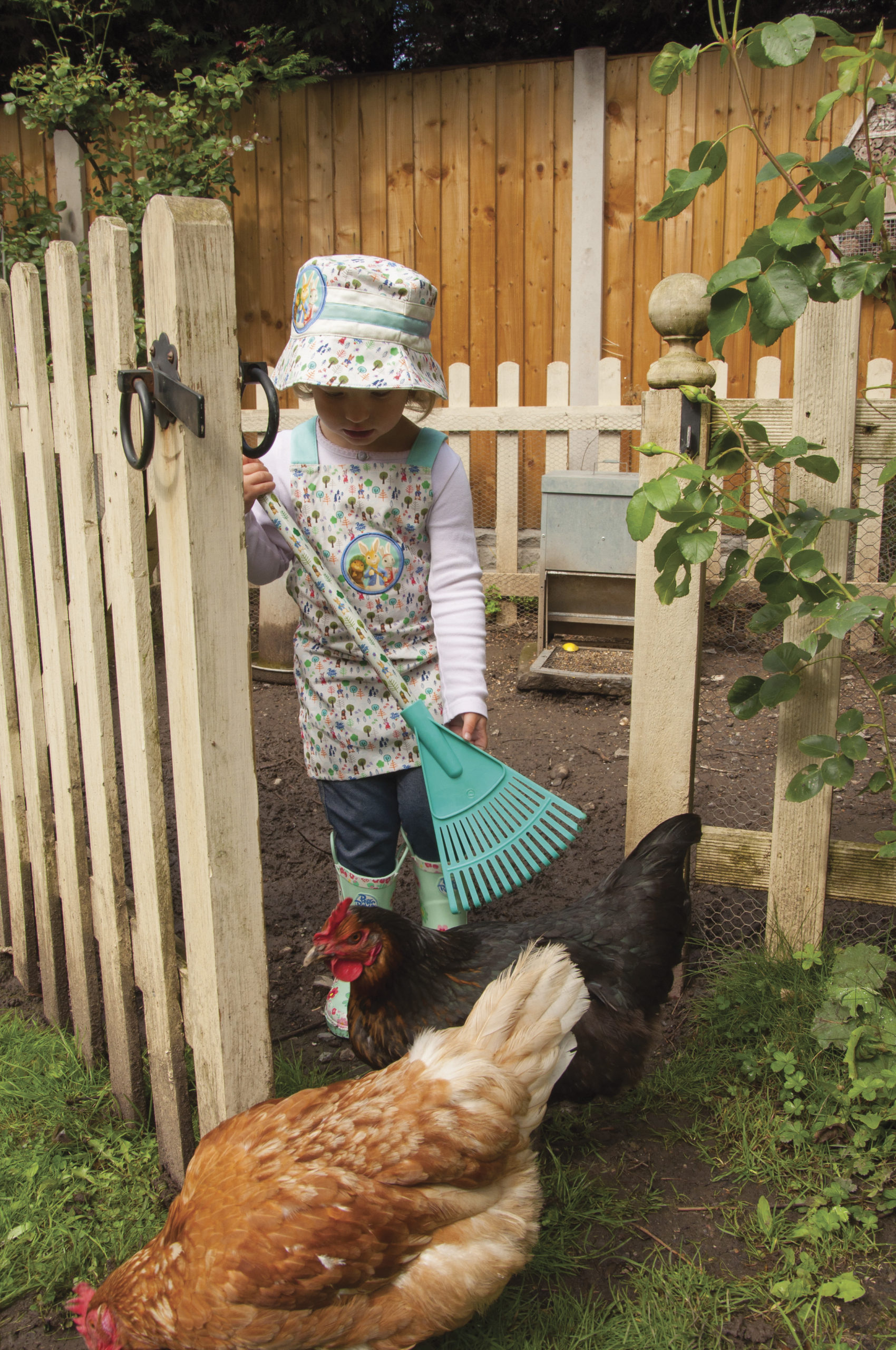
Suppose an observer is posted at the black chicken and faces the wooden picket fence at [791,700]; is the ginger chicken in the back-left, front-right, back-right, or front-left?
back-right

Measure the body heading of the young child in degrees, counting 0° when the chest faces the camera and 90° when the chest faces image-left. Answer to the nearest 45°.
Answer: approximately 0°

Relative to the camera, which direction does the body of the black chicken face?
to the viewer's left

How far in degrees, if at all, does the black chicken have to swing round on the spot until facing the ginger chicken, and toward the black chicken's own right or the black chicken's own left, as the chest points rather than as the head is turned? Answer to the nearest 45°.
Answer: approximately 45° to the black chicken's own left

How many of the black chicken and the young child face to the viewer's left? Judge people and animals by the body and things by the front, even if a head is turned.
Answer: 1

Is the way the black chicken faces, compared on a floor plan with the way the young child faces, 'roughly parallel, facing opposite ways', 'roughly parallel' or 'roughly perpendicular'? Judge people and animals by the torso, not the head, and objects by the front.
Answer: roughly perpendicular
